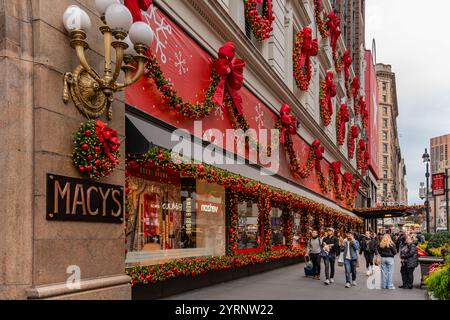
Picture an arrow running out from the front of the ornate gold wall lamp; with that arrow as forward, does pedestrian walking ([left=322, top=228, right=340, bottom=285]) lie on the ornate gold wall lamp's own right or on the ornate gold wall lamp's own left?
on the ornate gold wall lamp's own left

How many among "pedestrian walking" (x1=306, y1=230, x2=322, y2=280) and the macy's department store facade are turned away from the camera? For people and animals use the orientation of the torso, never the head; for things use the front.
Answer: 0

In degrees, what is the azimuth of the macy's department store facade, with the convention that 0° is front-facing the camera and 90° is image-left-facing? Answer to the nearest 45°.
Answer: approximately 315°

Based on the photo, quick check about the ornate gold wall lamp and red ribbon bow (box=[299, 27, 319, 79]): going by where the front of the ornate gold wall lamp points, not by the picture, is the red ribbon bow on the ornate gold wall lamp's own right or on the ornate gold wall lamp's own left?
on the ornate gold wall lamp's own left

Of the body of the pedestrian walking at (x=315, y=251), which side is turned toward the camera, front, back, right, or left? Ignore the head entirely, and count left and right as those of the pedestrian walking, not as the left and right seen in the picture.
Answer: front

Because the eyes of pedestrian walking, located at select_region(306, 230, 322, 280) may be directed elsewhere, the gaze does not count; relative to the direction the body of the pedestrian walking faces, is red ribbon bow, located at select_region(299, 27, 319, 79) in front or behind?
behind
